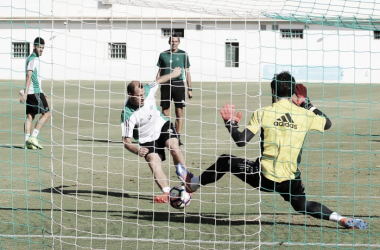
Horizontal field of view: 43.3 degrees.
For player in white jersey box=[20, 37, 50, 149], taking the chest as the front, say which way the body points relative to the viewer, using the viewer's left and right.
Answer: facing to the right of the viewer

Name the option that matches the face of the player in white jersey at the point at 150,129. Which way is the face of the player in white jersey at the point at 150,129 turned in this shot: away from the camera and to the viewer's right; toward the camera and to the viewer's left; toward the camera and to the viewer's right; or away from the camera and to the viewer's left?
toward the camera and to the viewer's right

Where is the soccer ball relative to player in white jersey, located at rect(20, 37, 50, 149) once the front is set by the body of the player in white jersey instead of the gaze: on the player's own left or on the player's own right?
on the player's own right

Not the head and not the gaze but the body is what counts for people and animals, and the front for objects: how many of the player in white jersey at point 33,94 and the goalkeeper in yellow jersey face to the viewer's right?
1

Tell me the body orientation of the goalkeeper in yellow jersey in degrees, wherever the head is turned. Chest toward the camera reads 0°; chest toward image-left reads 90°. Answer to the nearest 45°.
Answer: approximately 180°

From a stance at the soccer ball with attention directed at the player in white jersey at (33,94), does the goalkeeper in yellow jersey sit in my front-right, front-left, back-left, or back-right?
back-right

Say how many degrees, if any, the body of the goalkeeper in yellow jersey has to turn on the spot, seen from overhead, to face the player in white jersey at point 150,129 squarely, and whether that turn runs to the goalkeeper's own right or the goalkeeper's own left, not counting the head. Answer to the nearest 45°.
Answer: approximately 45° to the goalkeeper's own left

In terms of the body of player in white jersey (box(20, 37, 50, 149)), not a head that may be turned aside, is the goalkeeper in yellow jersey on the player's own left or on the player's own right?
on the player's own right
